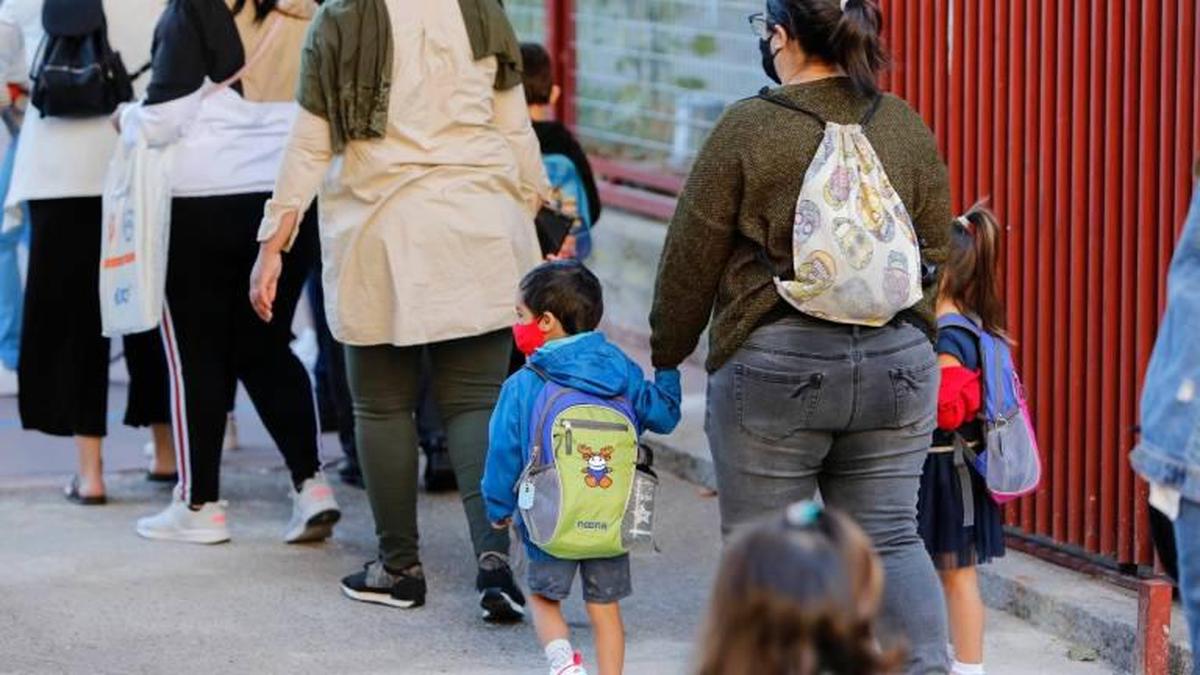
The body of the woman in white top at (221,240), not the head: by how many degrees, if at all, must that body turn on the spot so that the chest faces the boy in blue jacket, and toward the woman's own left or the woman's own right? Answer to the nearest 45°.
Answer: approximately 180°

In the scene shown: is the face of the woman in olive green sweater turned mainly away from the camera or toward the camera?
away from the camera

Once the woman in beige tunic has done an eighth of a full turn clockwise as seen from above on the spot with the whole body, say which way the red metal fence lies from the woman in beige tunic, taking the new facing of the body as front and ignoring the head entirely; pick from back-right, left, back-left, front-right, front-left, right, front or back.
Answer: front-right

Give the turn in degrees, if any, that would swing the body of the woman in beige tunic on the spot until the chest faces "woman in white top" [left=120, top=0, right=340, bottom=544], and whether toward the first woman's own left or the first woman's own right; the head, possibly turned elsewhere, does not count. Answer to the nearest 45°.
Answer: approximately 45° to the first woman's own left

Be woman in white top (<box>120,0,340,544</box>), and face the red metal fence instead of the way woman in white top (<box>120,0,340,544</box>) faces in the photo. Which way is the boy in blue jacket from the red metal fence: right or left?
right

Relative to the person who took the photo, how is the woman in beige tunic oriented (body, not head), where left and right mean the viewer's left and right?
facing away from the viewer

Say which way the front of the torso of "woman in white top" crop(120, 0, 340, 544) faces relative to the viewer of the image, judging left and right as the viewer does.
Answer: facing away from the viewer and to the left of the viewer

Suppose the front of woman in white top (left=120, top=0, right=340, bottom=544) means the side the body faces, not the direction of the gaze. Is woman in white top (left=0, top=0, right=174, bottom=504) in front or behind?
in front

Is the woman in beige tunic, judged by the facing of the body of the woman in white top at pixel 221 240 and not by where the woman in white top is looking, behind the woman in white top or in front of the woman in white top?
behind

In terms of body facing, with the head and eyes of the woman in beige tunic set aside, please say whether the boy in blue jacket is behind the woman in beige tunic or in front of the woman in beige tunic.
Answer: behind

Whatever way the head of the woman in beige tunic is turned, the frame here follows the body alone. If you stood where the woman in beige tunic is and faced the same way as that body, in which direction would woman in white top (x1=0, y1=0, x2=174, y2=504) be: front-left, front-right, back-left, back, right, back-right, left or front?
front-left

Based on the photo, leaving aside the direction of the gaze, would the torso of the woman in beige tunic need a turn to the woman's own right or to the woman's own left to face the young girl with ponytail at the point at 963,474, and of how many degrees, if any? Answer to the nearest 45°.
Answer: approximately 135° to the woman's own right

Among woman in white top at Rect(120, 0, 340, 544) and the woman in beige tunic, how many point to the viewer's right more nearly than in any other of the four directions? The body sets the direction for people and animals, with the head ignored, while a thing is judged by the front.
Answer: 0
